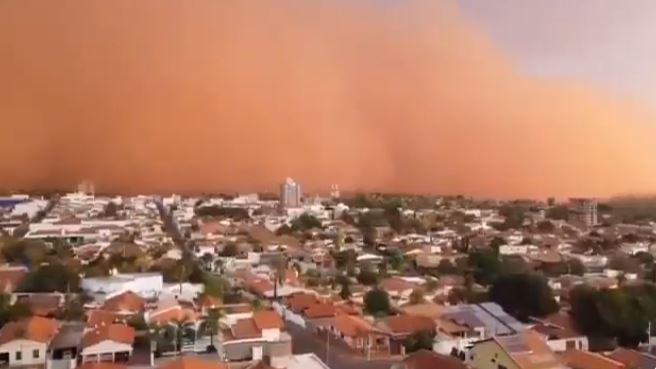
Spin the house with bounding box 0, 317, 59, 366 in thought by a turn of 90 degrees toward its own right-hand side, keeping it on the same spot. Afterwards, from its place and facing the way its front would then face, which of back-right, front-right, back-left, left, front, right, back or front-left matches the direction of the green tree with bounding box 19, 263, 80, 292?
right

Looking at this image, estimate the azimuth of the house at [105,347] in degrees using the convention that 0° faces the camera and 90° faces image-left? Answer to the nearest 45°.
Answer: approximately 0°

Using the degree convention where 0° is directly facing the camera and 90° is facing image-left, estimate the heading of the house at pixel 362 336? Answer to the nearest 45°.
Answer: approximately 45°

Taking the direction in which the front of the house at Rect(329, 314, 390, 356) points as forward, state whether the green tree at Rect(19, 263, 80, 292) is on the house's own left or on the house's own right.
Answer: on the house's own right

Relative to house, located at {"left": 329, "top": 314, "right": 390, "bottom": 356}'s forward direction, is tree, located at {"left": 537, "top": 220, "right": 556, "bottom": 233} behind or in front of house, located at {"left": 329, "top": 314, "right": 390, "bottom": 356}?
behind

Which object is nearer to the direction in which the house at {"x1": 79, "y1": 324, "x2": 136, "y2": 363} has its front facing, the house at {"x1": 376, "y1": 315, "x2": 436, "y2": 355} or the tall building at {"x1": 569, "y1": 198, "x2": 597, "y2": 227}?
the house

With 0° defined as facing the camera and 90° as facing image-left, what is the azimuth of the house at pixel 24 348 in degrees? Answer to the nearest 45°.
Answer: approximately 0°

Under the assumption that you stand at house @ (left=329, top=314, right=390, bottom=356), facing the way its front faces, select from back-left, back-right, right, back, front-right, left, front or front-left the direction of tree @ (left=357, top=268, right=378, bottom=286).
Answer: back-right

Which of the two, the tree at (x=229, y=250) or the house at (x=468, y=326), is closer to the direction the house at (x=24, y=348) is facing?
the house
